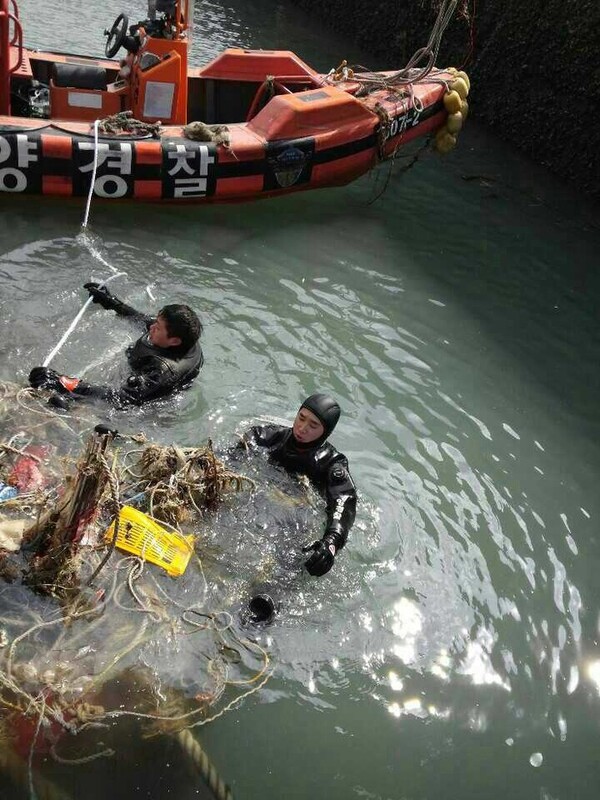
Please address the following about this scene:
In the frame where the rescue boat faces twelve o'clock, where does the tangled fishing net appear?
The tangled fishing net is roughly at 3 o'clock from the rescue boat.

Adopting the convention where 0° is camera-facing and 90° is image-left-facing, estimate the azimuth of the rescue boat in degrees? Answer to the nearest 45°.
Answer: approximately 270°

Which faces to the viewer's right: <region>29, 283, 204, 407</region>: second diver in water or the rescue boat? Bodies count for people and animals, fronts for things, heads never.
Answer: the rescue boat

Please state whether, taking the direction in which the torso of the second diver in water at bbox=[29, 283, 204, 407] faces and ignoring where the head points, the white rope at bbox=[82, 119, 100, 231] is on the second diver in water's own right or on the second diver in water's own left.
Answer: on the second diver in water's own right

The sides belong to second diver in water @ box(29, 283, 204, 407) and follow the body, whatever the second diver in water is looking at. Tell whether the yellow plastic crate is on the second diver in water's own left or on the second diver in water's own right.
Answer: on the second diver in water's own left

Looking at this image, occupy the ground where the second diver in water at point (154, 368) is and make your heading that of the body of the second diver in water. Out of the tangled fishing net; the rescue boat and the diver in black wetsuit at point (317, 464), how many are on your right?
1

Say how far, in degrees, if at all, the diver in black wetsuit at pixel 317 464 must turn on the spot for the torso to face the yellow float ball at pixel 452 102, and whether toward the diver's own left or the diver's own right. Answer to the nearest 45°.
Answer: approximately 135° to the diver's own right

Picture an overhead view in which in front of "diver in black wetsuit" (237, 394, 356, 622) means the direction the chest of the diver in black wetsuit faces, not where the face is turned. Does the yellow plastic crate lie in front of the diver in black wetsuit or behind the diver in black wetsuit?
in front
